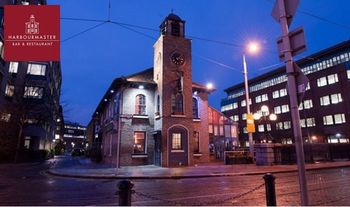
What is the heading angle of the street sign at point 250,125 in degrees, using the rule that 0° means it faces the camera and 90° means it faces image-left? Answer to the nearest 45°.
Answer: approximately 0°

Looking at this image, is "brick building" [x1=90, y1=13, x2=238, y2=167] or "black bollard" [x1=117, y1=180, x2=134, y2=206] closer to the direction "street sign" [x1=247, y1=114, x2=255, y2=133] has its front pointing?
the black bollard

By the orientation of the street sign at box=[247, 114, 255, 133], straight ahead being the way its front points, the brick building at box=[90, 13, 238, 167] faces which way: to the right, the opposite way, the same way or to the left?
the same way

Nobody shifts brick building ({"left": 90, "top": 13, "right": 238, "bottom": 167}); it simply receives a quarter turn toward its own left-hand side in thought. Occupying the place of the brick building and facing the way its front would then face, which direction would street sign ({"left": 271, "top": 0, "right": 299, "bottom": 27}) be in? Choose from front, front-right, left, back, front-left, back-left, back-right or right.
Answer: right

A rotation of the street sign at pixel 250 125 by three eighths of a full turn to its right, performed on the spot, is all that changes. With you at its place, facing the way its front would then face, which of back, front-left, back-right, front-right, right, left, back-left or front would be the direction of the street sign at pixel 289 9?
back-left

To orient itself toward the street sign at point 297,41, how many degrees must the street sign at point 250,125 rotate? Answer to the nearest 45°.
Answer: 0° — it already faces it

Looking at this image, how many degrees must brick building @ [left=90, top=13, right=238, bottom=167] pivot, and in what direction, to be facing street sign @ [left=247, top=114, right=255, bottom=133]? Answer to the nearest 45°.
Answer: approximately 45° to its left

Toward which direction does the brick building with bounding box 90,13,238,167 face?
toward the camera

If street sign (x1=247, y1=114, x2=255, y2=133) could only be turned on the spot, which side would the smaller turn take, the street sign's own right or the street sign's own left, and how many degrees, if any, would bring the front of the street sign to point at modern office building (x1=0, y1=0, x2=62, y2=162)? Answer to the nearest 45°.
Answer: approximately 90° to the street sign's own right

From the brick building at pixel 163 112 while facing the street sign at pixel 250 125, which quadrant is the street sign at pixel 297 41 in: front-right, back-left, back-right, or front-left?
front-right
